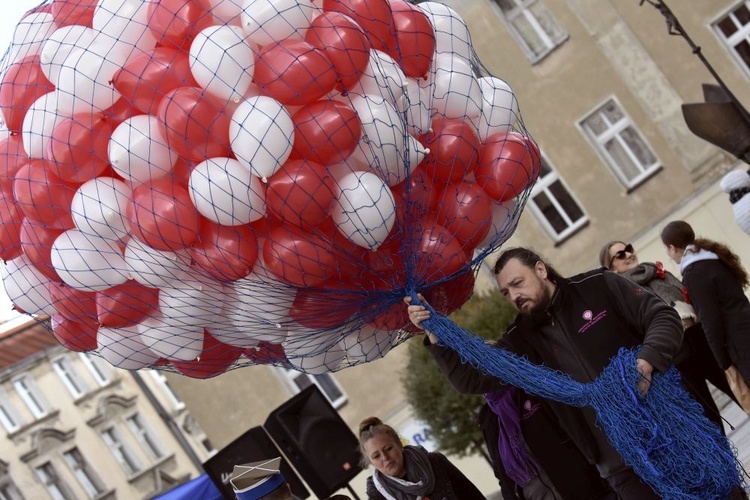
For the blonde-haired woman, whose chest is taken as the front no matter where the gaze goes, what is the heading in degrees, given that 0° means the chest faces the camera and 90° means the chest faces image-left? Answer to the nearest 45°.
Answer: approximately 45°

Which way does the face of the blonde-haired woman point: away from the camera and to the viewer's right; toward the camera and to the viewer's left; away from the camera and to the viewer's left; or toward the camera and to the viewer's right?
toward the camera and to the viewer's left

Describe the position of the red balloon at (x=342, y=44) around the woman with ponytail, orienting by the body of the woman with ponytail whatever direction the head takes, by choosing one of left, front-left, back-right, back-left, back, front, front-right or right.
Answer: back-left

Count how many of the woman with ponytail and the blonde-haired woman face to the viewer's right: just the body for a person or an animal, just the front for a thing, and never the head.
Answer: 0

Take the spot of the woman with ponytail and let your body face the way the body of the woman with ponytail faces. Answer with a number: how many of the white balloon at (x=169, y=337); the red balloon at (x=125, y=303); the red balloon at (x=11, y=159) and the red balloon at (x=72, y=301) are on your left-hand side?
4

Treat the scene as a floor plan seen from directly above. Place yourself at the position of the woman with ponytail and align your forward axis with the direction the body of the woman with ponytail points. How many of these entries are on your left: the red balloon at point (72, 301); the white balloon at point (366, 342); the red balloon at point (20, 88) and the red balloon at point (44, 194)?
4

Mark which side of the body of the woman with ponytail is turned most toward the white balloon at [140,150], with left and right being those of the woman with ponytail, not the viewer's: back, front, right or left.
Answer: left

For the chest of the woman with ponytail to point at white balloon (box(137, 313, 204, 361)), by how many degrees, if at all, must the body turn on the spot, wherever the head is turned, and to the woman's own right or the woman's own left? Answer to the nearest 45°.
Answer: approximately 90° to the woman's own left

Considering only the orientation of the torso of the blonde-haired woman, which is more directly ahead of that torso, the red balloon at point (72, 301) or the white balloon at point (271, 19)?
the red balloon

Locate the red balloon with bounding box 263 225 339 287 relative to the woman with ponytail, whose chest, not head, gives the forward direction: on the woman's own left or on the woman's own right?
on the woman's own left

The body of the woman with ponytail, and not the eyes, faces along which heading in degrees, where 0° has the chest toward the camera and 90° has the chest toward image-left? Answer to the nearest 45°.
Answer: approximately 135°
